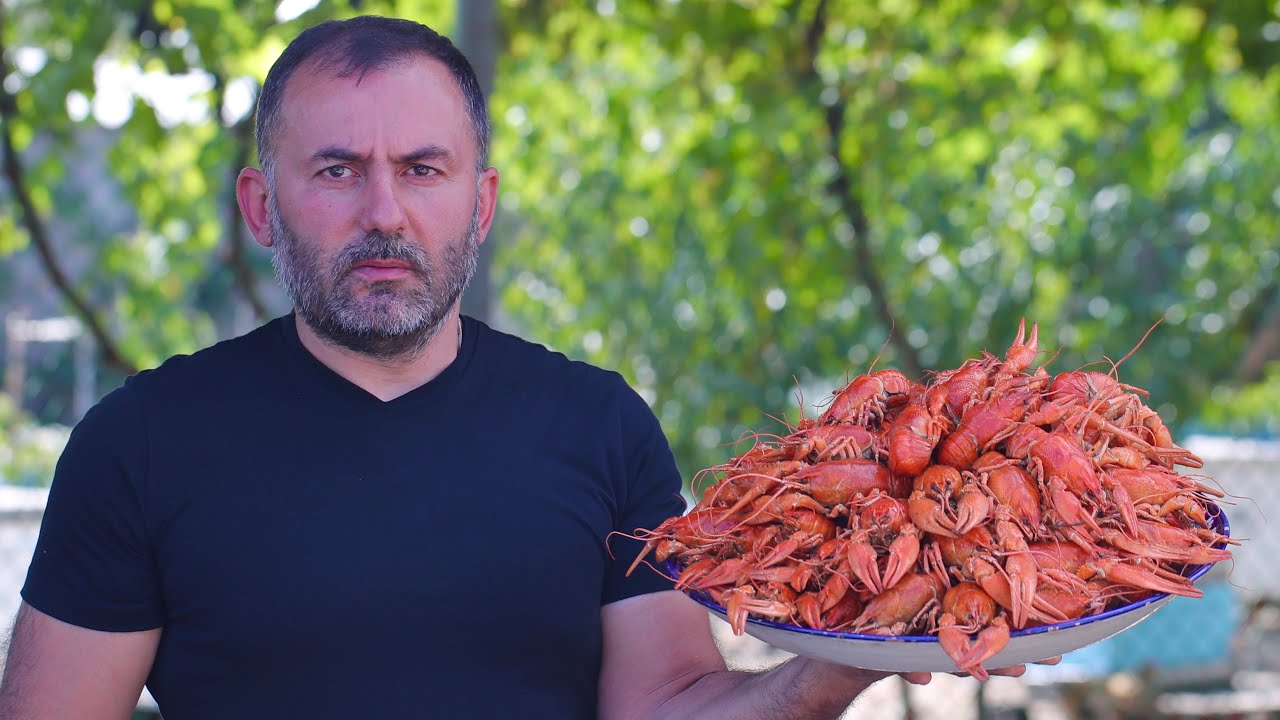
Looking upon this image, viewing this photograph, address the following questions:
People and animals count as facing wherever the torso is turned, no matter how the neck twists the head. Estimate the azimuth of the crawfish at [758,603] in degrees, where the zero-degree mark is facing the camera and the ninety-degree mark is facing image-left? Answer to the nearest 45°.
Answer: approximately 90°

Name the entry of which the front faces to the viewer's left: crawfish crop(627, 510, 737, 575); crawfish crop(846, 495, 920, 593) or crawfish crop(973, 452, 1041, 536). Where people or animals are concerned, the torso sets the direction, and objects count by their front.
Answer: crawfish crop(627, 510, 737, 575)

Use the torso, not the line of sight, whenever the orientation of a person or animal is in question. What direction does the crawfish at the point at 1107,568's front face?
to the viewer's right

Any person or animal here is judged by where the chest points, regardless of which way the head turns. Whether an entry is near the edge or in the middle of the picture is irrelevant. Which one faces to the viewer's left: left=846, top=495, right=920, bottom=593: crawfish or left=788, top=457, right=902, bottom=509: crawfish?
left=788, top=457, right=902, bottom=509: crawfish

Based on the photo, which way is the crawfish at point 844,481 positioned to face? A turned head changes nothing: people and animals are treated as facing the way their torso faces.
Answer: to the viewer's left

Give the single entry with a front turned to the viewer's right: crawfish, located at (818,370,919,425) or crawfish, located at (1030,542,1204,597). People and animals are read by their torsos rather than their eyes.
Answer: crawfish, located at (1030,542,1204,597)

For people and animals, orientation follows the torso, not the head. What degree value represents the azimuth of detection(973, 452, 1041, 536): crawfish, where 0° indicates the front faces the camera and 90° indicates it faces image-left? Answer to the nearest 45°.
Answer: approximately 315°

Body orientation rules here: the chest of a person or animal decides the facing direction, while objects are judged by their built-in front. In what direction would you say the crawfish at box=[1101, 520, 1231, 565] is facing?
to the viewer's right
